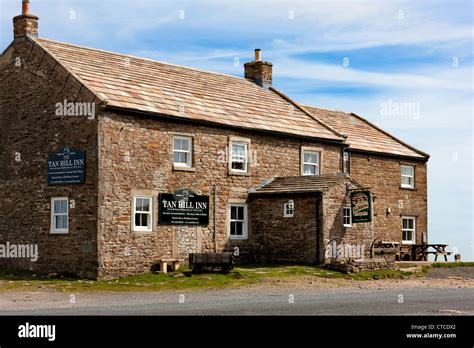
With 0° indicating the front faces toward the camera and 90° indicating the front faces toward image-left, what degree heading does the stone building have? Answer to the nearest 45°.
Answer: approximately 315°
